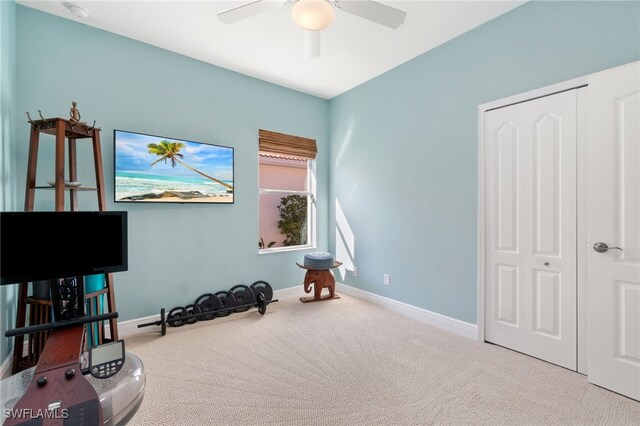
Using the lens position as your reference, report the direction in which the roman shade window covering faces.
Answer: facing the viewer and to the right of the viewer

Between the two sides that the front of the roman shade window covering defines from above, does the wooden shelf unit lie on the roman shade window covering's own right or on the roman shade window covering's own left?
on the roman shade window covering's own right

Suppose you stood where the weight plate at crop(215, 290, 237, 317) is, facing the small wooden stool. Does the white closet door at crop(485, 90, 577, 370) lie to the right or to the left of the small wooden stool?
right

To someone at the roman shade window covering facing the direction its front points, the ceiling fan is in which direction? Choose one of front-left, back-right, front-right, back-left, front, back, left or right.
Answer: front-right

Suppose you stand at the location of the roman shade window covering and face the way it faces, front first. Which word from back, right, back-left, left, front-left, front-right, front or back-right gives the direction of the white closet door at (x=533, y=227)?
front

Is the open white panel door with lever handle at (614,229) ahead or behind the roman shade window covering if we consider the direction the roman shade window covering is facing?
ahead
